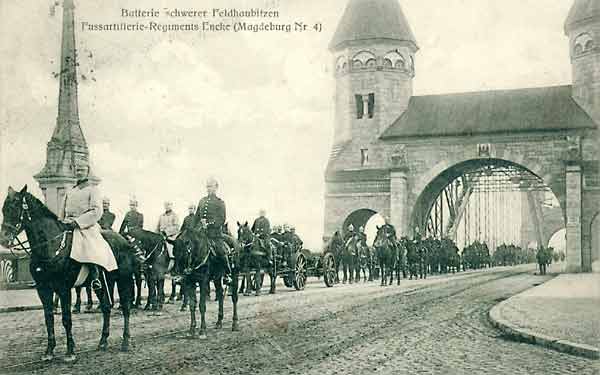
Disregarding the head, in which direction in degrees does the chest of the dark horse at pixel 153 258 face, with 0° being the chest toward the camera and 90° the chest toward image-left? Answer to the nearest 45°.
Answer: approximately 45°

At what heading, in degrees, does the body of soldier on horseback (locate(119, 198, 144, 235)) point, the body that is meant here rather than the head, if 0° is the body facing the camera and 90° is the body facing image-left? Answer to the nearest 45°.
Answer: approximately 45°

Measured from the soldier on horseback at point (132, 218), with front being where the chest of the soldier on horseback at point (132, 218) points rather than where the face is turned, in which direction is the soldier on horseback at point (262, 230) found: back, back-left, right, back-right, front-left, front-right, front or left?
back

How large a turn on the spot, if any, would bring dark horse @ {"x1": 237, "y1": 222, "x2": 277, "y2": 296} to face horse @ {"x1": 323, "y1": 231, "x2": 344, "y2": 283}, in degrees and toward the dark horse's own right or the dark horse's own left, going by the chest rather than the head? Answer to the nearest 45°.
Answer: approximately 135° to the dark horse's own right

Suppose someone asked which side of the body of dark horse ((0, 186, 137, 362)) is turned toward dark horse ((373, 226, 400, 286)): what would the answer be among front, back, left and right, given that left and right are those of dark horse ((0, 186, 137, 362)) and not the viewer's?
back

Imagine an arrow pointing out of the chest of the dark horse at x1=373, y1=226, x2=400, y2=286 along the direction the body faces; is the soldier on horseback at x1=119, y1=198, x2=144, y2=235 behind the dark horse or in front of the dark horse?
in front

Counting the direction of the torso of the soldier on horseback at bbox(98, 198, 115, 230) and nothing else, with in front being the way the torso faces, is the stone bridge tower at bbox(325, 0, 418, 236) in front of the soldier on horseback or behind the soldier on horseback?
behind
